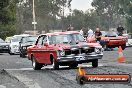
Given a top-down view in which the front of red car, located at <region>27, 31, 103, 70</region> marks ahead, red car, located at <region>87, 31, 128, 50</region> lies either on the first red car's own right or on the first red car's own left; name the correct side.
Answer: on the first red car's own left

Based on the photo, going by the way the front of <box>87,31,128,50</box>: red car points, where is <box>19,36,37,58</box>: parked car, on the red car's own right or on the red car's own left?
on the red car's own right

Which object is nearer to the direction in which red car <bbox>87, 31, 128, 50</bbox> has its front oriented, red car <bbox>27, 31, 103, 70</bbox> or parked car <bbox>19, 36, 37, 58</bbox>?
the red car

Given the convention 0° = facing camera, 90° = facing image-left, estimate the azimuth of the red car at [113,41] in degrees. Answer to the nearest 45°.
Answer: approximately 315°

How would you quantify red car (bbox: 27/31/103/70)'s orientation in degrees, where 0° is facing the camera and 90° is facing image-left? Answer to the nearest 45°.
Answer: approximately 315°

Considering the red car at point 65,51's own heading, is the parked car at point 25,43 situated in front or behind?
behind

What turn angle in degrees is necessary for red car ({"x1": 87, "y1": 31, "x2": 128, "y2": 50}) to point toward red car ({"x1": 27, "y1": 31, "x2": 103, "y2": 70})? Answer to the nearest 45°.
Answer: approximately 45° to its right
